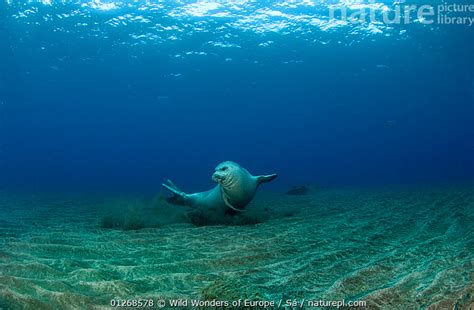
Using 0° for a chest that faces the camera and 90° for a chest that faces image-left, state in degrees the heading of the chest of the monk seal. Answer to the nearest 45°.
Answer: approximately 315°
